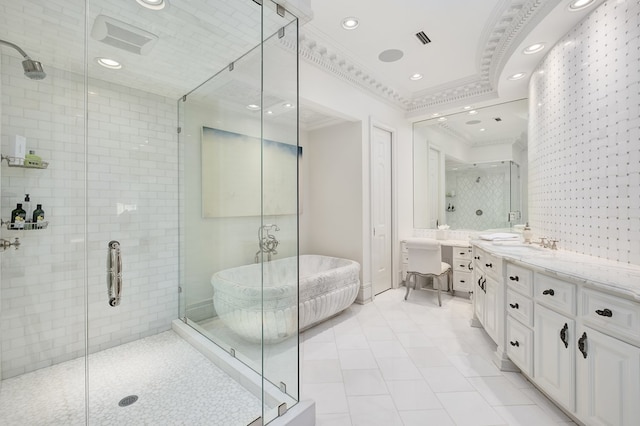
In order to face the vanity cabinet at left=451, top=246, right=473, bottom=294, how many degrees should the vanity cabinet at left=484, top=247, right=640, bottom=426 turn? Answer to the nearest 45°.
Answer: approximately 90° to its right

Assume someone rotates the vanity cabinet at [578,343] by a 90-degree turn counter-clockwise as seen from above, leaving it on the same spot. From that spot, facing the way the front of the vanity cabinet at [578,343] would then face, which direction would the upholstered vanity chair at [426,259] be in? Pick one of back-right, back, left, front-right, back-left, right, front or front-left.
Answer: back

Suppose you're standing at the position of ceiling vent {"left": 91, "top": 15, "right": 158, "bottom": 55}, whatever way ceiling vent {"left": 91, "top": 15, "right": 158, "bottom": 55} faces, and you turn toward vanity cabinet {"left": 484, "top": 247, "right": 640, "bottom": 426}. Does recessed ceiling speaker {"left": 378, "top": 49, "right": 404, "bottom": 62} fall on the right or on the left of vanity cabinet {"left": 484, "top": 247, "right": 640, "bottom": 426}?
left

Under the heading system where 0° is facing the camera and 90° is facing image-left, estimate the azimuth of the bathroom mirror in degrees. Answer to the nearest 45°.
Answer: approximately 45°

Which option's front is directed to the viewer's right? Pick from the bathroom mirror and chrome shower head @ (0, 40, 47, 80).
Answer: the chrome shower head

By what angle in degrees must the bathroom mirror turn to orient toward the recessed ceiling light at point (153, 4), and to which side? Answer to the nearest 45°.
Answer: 0° — it already faces it

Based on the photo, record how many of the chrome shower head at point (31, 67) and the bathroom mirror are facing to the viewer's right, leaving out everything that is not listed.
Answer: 1

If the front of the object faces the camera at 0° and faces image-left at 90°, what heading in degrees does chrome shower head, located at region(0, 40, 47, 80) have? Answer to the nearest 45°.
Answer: approximately 270°

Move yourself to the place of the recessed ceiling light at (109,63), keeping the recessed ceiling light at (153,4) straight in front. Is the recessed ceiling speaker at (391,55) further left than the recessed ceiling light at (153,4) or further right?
left
